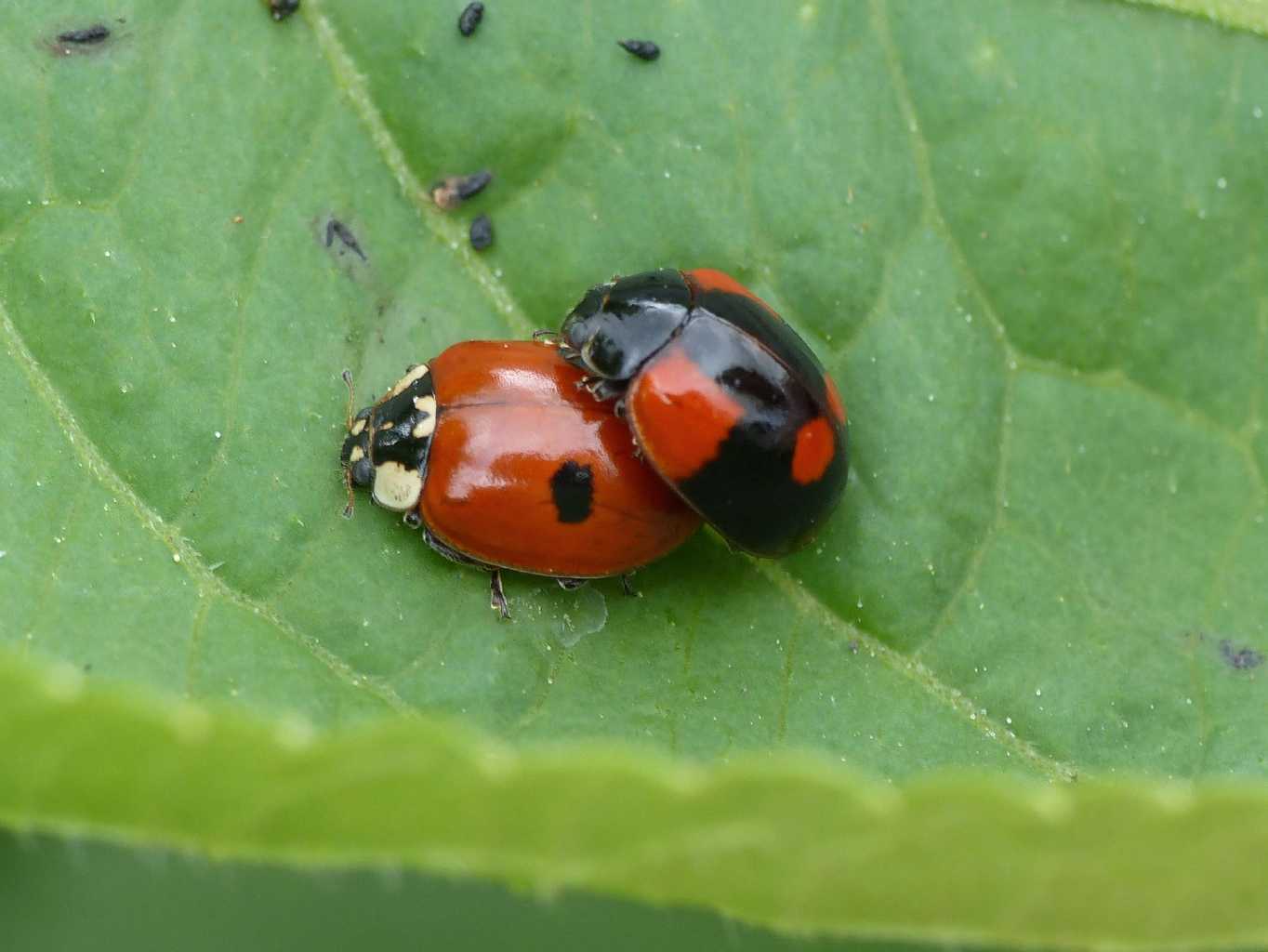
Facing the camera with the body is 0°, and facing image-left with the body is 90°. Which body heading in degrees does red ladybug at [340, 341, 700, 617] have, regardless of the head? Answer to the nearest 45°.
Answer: approximately 90°

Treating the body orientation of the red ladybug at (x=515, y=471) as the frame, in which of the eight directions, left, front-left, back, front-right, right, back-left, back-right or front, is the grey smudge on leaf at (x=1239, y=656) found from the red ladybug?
back

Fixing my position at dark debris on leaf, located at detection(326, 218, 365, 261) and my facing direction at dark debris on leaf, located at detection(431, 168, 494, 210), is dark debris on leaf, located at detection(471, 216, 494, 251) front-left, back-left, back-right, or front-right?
front-right

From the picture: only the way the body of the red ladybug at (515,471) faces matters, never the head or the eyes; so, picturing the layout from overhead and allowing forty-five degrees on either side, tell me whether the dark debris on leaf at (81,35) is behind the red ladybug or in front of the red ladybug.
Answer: in front

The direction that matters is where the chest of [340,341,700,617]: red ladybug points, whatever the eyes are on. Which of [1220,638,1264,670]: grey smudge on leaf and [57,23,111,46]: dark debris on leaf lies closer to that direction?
the dark debris on leaf
